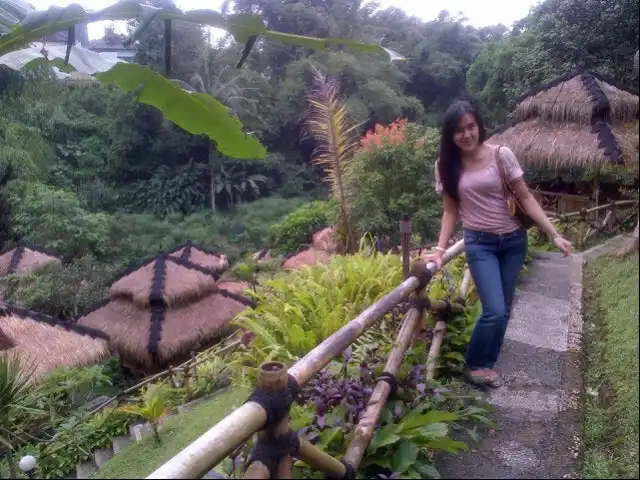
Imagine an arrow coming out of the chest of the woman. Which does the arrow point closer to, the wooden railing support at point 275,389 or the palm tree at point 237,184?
the wooden railing support

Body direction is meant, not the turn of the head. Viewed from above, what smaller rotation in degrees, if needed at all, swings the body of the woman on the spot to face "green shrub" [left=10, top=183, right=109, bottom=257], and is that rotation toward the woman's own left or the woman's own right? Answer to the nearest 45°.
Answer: approximately 135° to the woman's own right

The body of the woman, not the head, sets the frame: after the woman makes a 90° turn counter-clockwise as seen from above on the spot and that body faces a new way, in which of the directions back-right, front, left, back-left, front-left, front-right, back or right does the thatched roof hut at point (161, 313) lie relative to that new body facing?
back-left

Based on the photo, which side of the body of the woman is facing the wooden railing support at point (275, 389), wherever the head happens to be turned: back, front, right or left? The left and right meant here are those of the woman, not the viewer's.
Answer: front

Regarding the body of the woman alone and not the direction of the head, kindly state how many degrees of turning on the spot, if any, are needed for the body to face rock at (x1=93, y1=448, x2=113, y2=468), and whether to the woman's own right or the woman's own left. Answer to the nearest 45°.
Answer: approximately 45° to the woman's own right

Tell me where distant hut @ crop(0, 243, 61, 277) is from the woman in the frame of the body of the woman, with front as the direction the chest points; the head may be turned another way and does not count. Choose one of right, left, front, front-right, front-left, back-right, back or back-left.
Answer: back-right

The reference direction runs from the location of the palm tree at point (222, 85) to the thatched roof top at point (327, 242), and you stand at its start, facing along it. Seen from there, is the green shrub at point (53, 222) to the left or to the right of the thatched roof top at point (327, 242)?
right

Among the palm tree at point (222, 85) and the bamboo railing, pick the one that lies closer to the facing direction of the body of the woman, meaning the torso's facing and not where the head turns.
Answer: the bamboo railing

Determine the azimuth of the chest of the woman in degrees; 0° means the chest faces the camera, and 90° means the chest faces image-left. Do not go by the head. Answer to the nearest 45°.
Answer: approximately 0°

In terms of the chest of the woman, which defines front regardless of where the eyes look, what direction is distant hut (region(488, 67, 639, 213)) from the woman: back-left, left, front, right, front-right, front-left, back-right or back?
back
